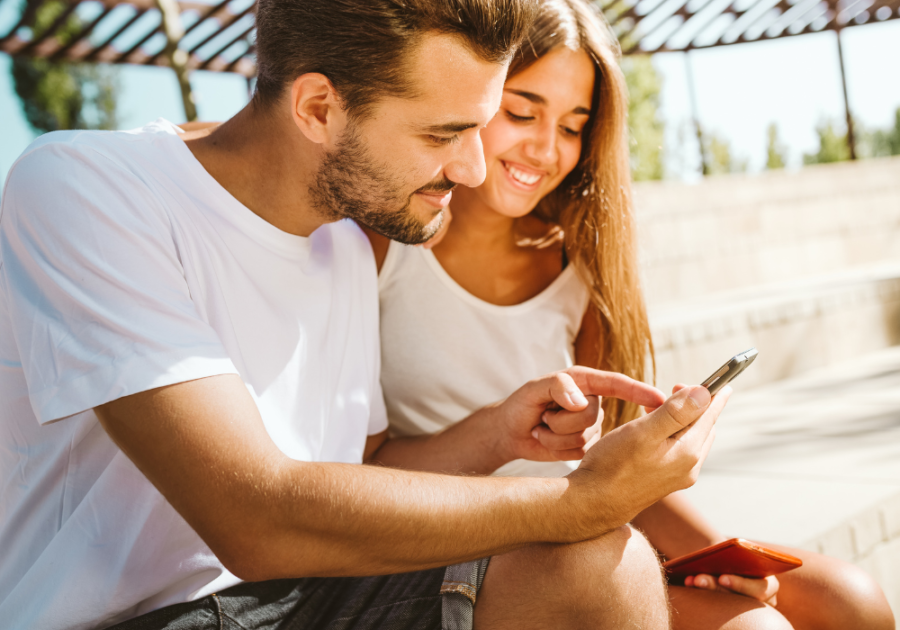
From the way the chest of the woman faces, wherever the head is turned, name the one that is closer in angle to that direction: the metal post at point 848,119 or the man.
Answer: the man

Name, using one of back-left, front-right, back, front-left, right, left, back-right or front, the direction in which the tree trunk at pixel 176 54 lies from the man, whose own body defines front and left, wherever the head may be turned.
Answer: back-left

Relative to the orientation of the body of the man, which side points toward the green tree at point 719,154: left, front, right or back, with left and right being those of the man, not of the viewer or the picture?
left

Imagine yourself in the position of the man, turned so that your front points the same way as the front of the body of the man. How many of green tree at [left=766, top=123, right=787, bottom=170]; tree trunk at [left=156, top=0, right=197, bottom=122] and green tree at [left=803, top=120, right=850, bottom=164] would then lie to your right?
0

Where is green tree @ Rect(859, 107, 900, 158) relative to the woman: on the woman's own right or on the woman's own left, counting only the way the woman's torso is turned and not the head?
on the woman's own left

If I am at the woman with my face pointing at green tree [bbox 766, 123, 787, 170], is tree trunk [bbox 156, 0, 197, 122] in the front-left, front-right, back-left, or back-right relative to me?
front-left

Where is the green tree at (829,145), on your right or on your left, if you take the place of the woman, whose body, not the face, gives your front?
on your left

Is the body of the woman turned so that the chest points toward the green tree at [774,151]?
no

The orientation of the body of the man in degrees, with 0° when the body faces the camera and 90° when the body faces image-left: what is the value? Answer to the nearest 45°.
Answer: approximately 315°

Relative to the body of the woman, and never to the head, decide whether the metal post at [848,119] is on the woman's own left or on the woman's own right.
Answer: on the woman's own left

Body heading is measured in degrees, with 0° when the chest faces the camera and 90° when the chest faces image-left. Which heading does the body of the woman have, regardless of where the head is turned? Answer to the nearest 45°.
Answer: approximately 315°

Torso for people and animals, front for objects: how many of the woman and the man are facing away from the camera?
0
